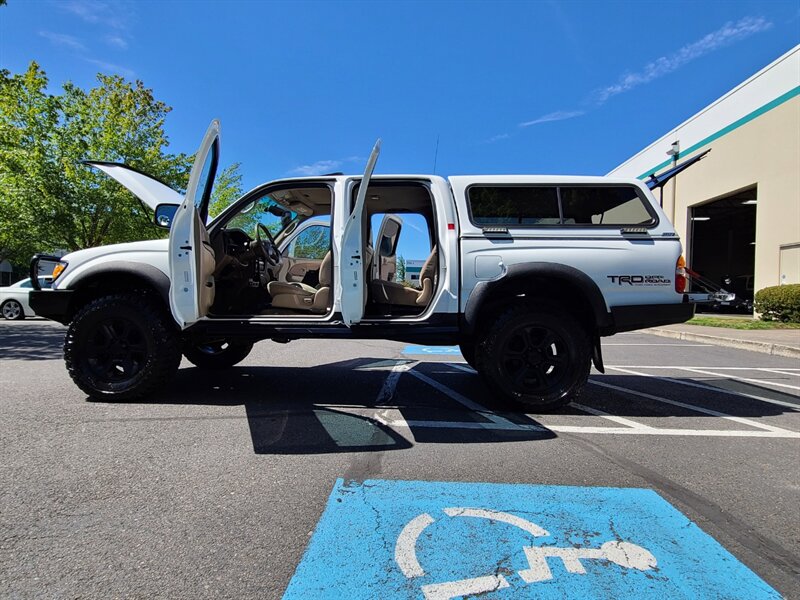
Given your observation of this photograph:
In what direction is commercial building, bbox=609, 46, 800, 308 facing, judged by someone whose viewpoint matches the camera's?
facing the viewer and to the left of the viewer

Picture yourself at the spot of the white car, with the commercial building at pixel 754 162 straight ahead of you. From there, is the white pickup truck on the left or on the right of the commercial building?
right

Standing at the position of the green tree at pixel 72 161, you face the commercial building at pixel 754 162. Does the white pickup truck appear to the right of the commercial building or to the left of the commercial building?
right

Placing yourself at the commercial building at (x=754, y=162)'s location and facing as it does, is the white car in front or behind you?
in front

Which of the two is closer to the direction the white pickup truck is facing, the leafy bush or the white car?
the white car

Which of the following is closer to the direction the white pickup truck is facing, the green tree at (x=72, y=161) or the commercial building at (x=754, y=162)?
the green tree

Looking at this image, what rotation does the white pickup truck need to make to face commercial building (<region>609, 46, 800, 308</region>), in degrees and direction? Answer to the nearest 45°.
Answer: approximately 135° to its right

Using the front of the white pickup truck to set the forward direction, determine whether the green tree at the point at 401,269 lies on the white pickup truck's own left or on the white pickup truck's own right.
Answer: on the white pickup truck's own right

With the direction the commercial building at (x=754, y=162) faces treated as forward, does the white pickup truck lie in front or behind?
in front

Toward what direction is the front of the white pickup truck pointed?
to the viewer's left

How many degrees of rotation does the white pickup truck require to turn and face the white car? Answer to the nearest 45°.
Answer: approximately 45° to its right

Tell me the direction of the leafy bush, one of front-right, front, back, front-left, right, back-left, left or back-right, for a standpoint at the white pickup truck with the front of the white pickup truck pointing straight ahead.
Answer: back-right
